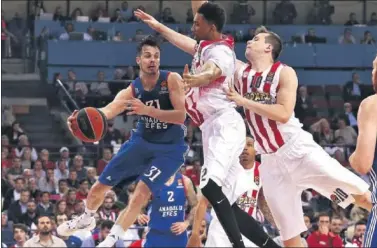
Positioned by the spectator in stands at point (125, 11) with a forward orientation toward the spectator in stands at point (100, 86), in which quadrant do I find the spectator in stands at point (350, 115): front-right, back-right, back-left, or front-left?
front-left

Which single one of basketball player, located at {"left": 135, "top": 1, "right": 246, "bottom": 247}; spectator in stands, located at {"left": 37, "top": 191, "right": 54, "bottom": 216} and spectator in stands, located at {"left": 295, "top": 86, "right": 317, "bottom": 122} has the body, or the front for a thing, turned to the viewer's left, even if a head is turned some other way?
the basketball player

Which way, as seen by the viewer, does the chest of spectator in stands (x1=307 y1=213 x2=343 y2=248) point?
toward the camera

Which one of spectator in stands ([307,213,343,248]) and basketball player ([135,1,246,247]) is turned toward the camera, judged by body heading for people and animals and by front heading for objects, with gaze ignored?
the spectator in stands

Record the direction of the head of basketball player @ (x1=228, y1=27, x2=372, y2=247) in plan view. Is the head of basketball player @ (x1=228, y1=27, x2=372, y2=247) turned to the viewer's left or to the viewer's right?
to the viewer's left

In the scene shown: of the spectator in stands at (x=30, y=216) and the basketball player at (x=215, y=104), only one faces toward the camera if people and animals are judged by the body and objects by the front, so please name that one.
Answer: the spectator in stands

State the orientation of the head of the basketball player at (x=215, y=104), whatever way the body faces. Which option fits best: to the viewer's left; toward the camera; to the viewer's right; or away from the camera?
to the viewer's left

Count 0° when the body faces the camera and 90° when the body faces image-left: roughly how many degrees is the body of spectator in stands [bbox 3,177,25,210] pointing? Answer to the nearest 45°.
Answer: approximately 315°

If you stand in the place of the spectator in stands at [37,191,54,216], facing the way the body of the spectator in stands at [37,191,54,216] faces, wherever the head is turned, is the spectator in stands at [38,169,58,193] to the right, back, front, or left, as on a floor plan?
back

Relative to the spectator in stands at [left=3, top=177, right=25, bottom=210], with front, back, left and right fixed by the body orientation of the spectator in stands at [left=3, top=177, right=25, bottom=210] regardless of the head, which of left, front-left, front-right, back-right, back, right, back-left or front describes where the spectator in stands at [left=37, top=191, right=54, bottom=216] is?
front

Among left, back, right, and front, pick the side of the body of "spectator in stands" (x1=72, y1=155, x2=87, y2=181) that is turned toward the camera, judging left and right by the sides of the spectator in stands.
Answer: front

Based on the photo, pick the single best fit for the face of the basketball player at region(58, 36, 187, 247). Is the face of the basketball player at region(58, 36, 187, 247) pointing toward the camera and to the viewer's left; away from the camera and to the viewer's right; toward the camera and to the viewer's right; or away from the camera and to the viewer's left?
toward the camera and to the viewer's right

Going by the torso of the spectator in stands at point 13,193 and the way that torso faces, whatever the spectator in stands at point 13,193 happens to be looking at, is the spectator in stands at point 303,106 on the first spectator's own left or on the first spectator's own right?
on the first spectator's own left

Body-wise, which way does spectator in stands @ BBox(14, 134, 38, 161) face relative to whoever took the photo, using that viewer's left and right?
facing the viewer

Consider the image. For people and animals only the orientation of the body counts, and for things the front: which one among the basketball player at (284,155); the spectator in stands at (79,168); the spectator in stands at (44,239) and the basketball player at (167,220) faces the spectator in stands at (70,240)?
the spectator in stands at (79,168)

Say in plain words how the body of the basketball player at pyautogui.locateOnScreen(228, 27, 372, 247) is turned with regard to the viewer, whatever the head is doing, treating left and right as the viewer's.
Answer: facing the viewer and to the left of the viewer
